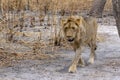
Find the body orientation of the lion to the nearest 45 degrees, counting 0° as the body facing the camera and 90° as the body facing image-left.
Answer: approximately 45°

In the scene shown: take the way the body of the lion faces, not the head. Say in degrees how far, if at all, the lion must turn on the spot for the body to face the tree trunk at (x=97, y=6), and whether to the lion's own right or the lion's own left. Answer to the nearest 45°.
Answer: approximately 135° to the lion's own right
